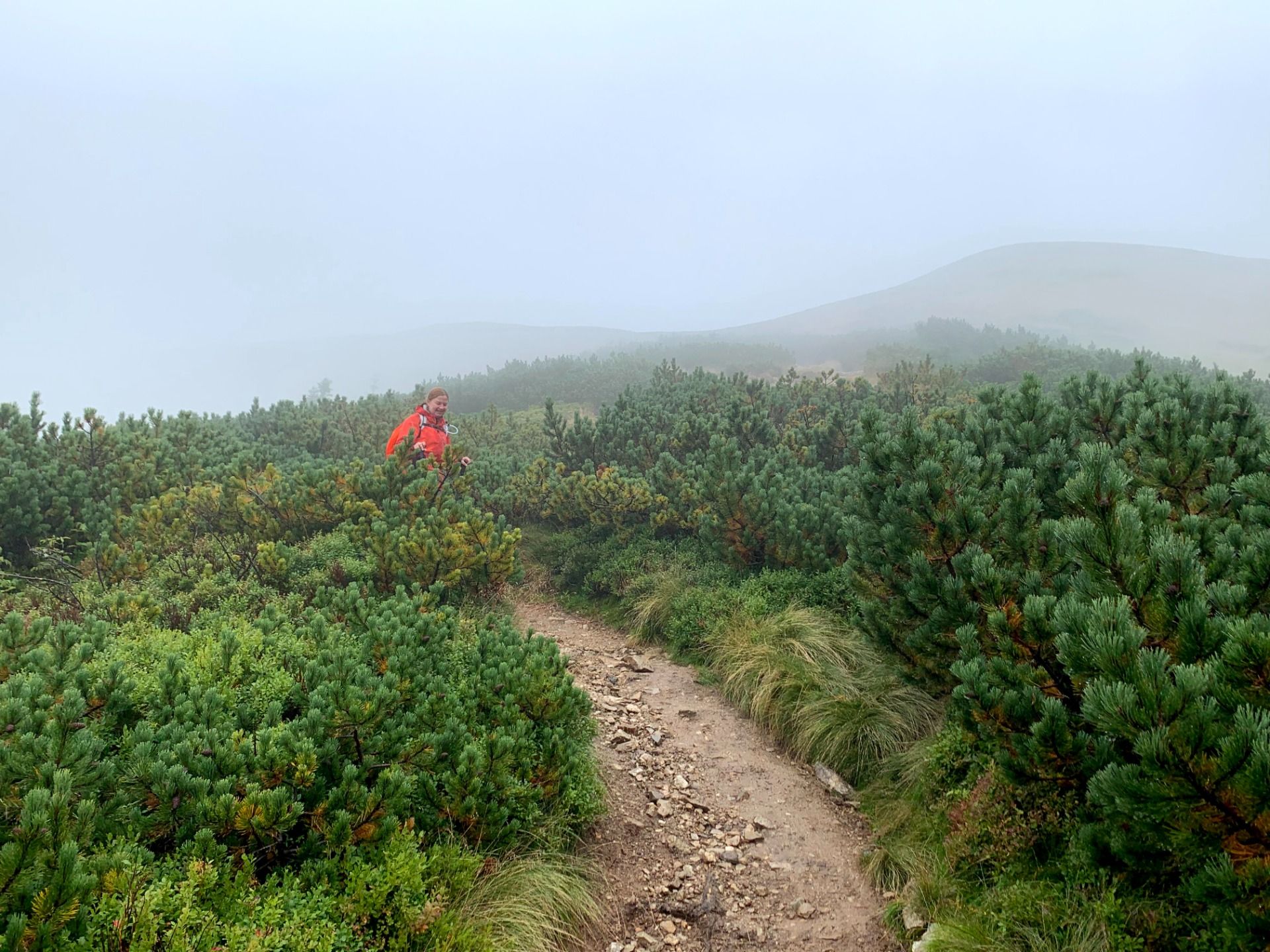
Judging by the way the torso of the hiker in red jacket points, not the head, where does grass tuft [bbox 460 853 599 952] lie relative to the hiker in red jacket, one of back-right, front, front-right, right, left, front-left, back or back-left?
front-right

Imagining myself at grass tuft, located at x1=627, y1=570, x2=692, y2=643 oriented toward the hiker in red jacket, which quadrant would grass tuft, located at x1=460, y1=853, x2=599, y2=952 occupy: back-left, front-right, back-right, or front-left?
back-left

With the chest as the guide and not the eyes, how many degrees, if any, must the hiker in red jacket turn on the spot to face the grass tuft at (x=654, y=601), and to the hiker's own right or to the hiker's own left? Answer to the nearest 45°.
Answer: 0° — they already face it

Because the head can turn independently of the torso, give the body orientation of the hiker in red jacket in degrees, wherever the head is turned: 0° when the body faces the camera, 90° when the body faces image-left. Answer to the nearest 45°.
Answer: approximately 315°
